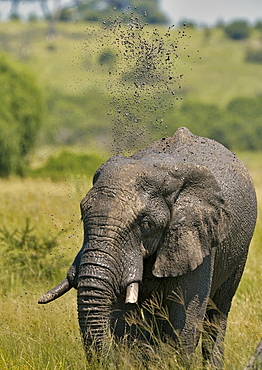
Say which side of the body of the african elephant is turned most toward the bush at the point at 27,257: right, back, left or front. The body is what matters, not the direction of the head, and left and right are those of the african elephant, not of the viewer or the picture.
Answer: right

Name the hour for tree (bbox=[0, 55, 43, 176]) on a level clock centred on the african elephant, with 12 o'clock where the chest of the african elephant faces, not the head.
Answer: The tree is roughly at 4 o'clock from the african elephant.
